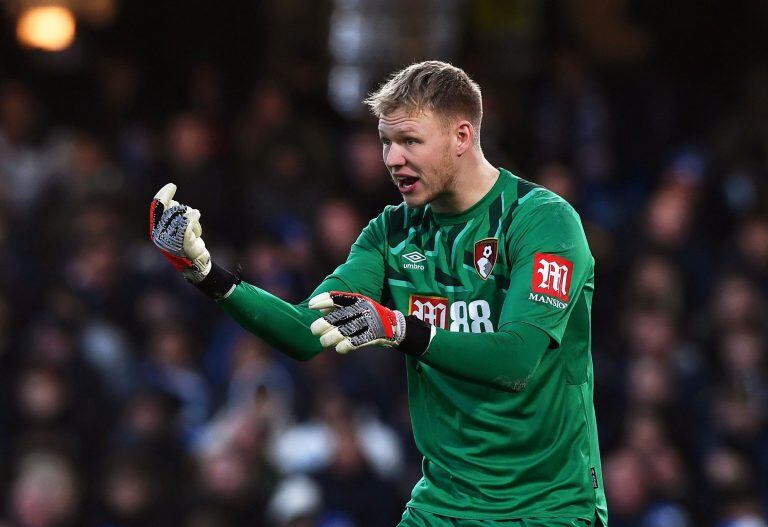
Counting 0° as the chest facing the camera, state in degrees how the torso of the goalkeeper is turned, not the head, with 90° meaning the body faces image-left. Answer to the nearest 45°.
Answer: approximately 45°
